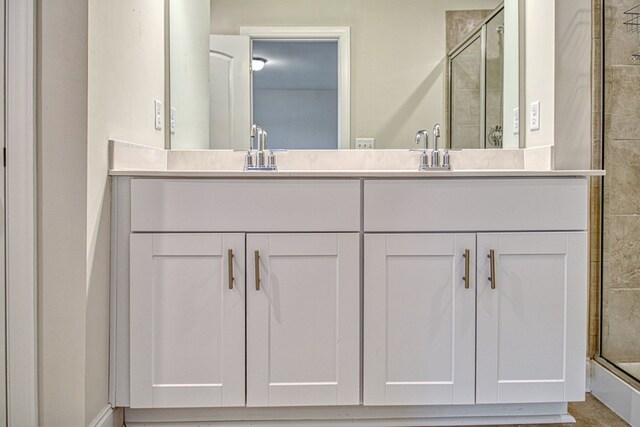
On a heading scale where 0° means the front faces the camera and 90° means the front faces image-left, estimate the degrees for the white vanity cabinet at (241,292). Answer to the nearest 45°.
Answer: approximately 0°

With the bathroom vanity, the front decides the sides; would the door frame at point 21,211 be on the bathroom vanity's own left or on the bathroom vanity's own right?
on the bathroom vanity's own right

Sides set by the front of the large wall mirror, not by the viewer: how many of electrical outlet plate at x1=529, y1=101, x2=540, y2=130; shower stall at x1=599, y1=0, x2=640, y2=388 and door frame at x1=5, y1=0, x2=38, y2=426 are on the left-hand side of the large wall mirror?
2

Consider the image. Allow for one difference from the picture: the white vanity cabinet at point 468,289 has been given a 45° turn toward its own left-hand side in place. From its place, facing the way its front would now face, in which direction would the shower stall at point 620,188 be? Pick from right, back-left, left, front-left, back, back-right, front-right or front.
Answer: left

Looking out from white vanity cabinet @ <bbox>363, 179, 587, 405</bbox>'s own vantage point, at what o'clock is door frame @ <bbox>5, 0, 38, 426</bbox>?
The door frame is roughly at 2 o'clock from the white vanity cabinet.

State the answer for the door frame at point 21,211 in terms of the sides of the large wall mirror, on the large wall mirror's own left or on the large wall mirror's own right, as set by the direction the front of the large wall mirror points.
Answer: on the large wall mirror's own right

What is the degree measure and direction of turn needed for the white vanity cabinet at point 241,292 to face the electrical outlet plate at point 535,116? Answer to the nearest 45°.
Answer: approximately 90° to its left

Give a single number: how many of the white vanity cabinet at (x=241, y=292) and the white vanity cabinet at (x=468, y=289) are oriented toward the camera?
2

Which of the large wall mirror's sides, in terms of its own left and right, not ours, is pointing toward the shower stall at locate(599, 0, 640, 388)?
left

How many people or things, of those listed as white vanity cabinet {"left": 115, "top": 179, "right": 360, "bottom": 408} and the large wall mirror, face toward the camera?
2
